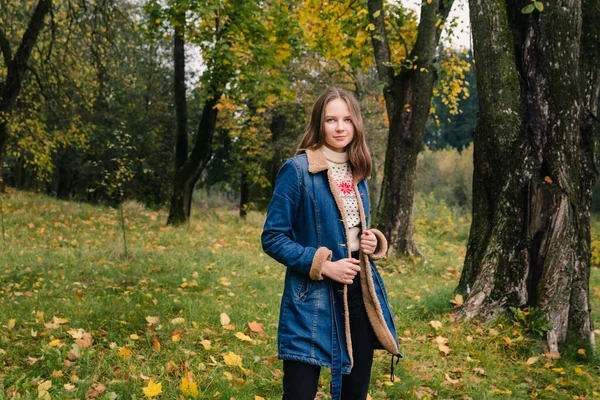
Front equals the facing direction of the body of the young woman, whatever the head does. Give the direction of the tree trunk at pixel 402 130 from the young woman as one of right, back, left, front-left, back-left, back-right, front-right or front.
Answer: back-left

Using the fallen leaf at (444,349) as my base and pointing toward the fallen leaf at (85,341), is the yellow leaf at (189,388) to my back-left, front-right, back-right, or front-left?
front-left

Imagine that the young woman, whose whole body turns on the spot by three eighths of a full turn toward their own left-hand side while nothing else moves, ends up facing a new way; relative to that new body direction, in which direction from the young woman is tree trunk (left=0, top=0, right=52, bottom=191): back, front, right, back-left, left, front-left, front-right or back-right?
front-left

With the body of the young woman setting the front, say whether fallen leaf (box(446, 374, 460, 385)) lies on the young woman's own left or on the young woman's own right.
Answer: on the young woman's own left

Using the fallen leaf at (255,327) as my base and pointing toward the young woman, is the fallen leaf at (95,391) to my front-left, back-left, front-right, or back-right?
front-right

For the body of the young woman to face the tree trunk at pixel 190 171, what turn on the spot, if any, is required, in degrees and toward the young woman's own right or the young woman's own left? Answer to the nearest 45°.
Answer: approximately 135° to the young woman's own left

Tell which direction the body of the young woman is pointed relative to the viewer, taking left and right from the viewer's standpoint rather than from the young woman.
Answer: facing the viewer and to the right of the viewer

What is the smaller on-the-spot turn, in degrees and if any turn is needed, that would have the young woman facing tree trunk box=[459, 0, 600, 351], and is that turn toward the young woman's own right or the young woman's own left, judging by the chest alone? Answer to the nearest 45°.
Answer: approximately 90° to the young woman's own left

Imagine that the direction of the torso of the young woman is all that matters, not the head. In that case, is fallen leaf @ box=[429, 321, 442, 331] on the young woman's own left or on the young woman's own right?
on the young woman's own left

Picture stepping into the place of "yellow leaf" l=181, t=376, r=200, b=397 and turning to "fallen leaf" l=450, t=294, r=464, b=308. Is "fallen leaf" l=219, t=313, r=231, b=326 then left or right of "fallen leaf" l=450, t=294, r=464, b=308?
left
